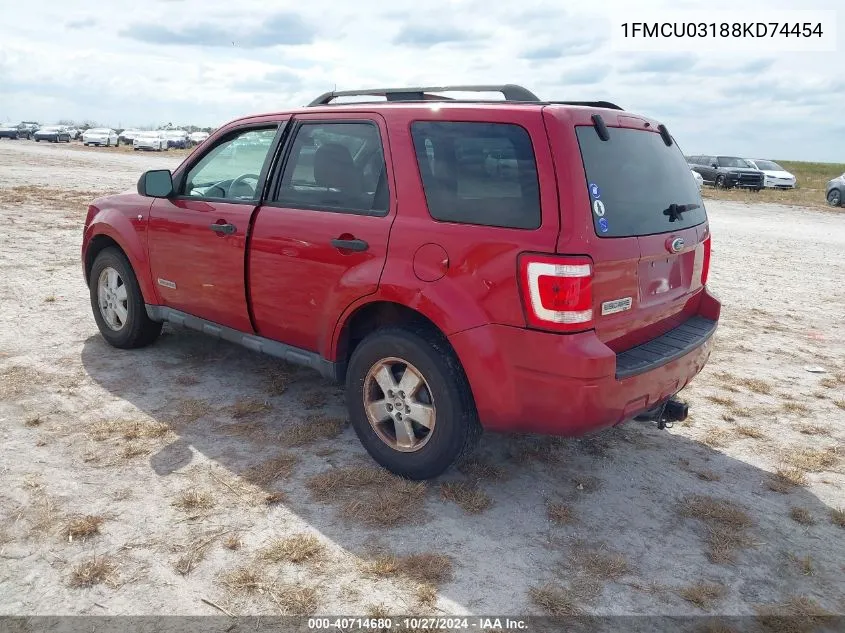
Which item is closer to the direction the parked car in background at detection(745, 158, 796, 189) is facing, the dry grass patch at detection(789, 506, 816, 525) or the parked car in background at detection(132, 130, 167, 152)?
the dry grass patch

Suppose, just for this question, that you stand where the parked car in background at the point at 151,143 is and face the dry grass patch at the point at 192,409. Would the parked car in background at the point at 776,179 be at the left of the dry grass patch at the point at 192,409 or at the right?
left

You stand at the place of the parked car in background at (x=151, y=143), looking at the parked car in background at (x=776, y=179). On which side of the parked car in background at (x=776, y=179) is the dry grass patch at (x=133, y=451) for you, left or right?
right

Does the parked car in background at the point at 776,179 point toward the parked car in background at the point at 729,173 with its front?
no

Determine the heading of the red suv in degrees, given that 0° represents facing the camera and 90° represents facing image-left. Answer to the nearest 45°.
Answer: approximately 135°

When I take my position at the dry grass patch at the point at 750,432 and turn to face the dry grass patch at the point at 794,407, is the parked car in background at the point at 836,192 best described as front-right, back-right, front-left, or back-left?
front-left

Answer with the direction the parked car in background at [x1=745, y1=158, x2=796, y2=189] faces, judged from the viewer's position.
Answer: facing the viewer and to the right of the viewer

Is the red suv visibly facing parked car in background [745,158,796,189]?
no

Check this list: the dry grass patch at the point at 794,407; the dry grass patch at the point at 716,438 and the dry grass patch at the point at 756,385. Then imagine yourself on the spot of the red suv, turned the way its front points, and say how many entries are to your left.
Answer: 0

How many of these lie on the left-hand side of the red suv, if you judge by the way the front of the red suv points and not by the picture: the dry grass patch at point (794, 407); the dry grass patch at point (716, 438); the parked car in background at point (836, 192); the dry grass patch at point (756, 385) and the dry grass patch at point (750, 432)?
0

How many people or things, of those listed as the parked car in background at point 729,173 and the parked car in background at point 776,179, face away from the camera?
0

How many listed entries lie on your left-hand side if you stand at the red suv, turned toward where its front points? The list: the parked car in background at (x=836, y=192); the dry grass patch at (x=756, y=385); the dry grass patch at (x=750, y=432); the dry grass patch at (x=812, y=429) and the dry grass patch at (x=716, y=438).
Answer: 0

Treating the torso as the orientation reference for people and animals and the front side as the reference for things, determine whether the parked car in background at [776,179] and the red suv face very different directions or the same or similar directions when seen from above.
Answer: very different directions

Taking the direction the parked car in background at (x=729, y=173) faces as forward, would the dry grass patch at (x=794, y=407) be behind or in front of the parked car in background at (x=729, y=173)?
in front

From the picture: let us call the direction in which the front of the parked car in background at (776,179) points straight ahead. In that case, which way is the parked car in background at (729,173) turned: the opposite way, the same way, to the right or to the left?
the same way

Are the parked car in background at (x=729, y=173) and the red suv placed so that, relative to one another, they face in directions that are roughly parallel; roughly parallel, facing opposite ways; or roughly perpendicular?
roughly parallel, facing opposite ways

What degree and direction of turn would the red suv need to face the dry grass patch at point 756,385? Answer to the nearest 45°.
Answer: approximately 90° to its right

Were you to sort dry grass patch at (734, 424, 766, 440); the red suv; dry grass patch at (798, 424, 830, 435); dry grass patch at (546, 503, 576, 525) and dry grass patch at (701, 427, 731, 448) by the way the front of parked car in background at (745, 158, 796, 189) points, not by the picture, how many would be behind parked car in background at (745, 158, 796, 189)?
0
